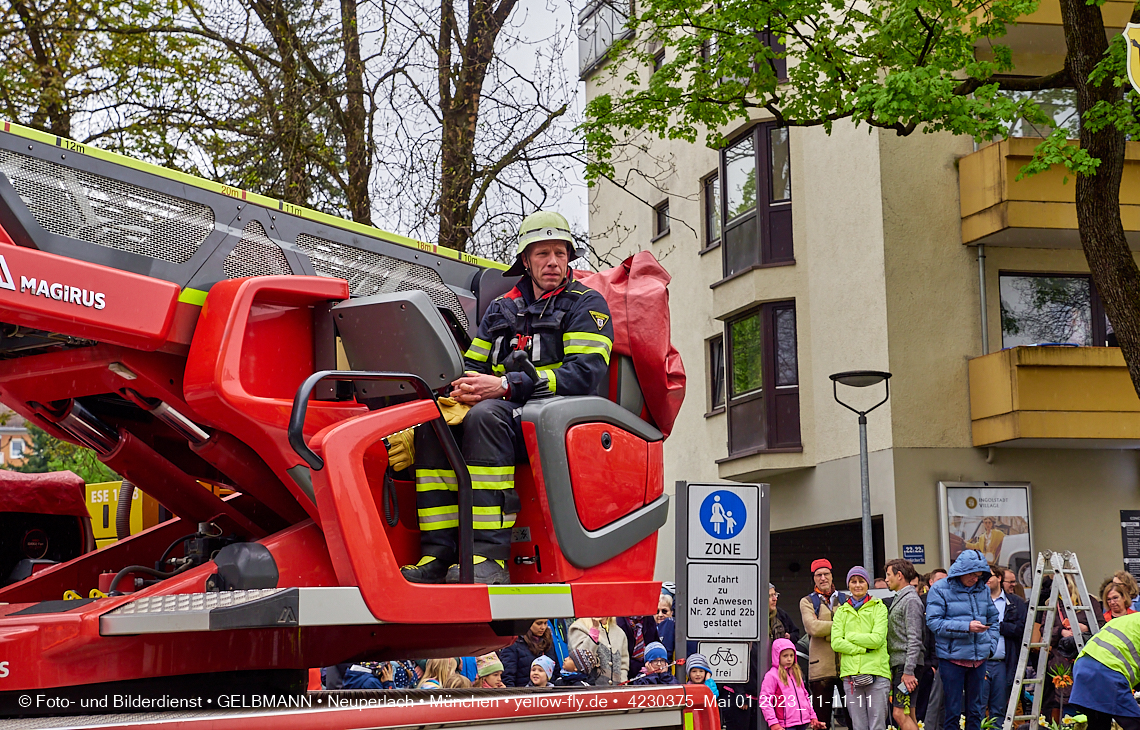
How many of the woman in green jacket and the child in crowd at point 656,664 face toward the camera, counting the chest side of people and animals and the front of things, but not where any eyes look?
2

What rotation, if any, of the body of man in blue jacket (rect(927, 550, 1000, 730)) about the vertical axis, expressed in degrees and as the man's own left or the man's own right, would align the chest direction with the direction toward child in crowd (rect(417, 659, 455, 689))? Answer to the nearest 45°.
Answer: approximately 90° to the man's own right

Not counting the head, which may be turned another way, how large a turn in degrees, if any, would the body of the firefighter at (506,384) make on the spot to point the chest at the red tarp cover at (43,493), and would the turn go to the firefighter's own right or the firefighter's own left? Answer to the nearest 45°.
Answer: approximately 90° to the firefighter's own right

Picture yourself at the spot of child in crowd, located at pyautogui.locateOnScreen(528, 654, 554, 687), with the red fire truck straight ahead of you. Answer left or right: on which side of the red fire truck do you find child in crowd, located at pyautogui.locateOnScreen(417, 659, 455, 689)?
right

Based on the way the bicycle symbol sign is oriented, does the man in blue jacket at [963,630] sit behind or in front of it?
behind
